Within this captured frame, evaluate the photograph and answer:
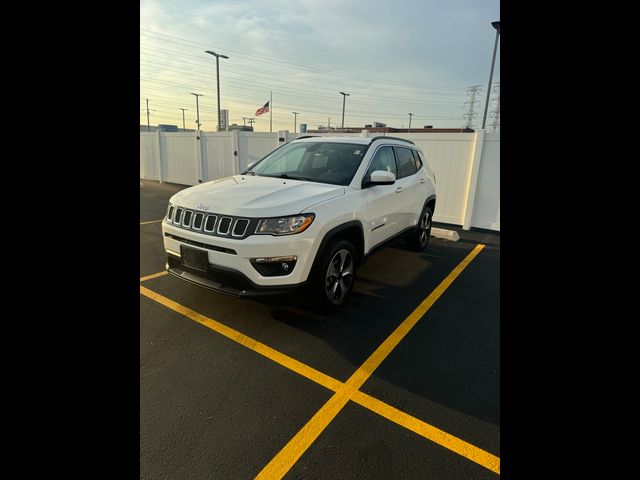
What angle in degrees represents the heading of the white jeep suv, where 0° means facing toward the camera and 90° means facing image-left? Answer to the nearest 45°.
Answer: approximately 45°

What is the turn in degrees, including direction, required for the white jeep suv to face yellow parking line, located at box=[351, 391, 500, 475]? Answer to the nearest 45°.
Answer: approximately 90° to its left

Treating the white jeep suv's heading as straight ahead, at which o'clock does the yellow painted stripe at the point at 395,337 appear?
The yellow painted stripe is roughly at 10 o'clock from the white jeep suv.

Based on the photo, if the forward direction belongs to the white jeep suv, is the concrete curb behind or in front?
behind

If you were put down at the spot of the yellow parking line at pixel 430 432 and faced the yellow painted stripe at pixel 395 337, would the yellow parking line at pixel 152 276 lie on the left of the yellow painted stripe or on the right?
left
